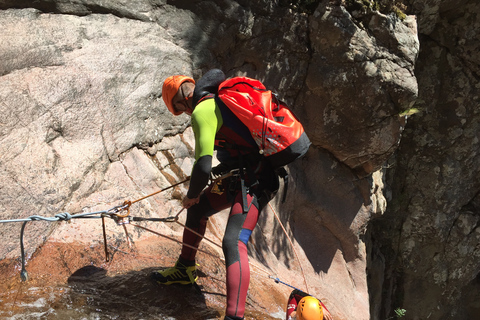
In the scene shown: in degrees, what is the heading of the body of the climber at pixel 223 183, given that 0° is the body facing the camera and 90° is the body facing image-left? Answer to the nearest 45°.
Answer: approximately 90°

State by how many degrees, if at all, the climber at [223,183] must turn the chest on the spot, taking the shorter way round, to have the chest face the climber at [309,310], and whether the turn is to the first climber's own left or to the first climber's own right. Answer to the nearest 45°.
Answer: approximately 135° to the first climber's own left

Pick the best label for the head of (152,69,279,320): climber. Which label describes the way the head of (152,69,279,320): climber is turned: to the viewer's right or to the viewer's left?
to the viewer's left
